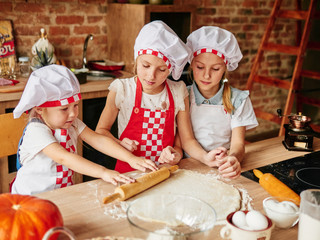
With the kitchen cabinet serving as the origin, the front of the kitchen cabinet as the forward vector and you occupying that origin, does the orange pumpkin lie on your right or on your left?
on your right

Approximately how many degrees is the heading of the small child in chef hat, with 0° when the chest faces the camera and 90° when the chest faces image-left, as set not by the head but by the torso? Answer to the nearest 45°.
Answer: approximately 315°

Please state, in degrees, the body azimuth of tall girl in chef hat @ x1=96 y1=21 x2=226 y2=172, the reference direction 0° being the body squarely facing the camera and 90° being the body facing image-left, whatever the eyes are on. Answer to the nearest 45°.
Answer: approximately 0°

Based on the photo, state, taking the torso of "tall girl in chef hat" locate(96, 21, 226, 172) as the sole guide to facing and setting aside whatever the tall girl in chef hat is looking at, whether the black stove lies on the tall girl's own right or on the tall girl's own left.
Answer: on the tall girl's own left

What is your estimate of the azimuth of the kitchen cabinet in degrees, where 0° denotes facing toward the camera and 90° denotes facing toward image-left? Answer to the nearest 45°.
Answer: approximately 315°

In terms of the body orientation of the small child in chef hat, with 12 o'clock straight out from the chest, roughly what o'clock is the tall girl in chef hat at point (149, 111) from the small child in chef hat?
The tall girl in chef hat is roughly at 9 o'clock from the small child in chef hat.

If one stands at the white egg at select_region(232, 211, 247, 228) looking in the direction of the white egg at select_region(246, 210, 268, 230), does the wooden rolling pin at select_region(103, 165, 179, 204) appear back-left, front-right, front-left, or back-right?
back-left
